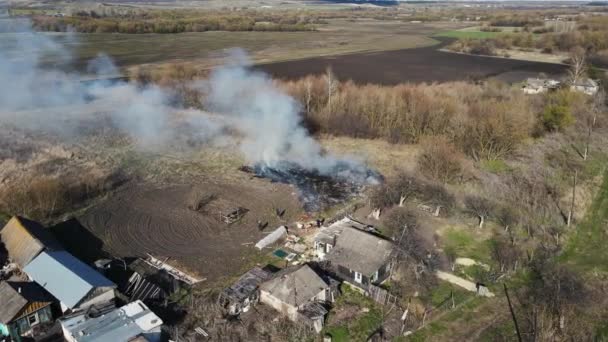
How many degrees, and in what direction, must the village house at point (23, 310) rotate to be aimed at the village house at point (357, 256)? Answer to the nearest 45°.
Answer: approximately 45° to its left

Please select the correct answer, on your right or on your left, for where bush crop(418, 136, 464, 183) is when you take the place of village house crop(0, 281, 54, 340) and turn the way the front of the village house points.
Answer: on your left

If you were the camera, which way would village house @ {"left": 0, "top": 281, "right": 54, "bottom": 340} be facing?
facing the viewer and to the right of the viewer

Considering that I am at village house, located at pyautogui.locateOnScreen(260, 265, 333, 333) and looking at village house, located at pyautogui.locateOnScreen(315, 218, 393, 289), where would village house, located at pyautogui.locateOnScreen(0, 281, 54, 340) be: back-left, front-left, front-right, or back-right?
back-left
